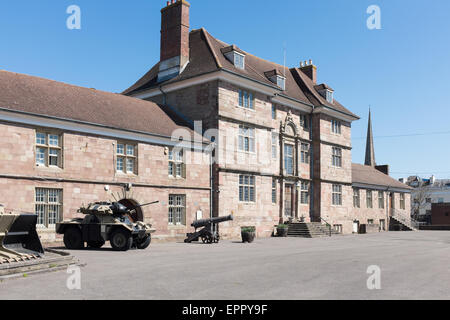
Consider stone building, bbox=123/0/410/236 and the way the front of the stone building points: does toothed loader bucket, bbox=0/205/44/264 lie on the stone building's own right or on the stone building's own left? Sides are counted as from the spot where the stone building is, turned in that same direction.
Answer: on the stone building's own right

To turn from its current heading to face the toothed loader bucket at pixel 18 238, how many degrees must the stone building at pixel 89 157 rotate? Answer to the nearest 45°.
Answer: approximately 45° to its right

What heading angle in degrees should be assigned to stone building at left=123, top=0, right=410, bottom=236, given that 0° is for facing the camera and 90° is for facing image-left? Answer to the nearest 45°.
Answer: approximately 315°

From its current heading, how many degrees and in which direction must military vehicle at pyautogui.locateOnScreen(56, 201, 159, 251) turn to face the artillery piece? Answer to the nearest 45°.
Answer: approximately 90° to its left

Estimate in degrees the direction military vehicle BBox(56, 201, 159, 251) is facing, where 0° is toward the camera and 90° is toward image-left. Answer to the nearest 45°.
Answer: approximately 315°

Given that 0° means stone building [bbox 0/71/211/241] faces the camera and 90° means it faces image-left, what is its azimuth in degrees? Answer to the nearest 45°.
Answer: approximately 315°

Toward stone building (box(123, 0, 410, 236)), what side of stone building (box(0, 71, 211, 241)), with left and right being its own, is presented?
left

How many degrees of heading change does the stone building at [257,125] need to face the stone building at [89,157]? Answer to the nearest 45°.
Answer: approximately 90° to its right

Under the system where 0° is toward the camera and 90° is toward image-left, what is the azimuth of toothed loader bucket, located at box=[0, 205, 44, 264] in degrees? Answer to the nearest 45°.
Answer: approximately 315°

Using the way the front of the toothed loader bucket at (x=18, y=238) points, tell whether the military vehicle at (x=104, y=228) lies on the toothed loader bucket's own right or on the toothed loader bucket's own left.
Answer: on the toothed loader bucket's own left

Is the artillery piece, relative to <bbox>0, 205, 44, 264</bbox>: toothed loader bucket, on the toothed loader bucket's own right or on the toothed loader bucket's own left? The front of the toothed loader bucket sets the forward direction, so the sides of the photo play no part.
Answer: on the toothed loader bucket's own left
